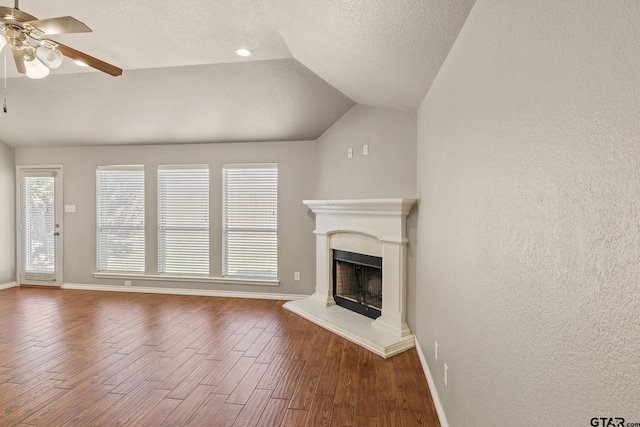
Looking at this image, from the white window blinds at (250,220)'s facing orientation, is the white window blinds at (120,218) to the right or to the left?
on its right

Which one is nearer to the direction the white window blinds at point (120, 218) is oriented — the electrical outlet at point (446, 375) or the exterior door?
the electrical outlet

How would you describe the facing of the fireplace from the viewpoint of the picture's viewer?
facing the viewer and to the left of the viewer

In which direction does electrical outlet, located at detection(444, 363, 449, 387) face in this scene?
to the viewer's left

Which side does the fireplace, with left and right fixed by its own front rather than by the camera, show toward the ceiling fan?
front

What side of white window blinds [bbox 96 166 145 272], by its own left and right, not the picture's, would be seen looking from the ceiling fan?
front

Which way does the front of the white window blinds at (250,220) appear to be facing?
toward the camera

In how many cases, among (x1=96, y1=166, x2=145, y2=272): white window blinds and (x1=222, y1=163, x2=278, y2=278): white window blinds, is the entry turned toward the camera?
2

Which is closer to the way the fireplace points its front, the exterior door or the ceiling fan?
the ceiling fan

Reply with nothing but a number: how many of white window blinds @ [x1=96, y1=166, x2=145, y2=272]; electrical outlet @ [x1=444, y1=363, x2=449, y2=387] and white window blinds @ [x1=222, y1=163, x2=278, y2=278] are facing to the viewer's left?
1

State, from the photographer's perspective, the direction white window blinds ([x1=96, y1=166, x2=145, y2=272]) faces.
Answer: facing the viewer
